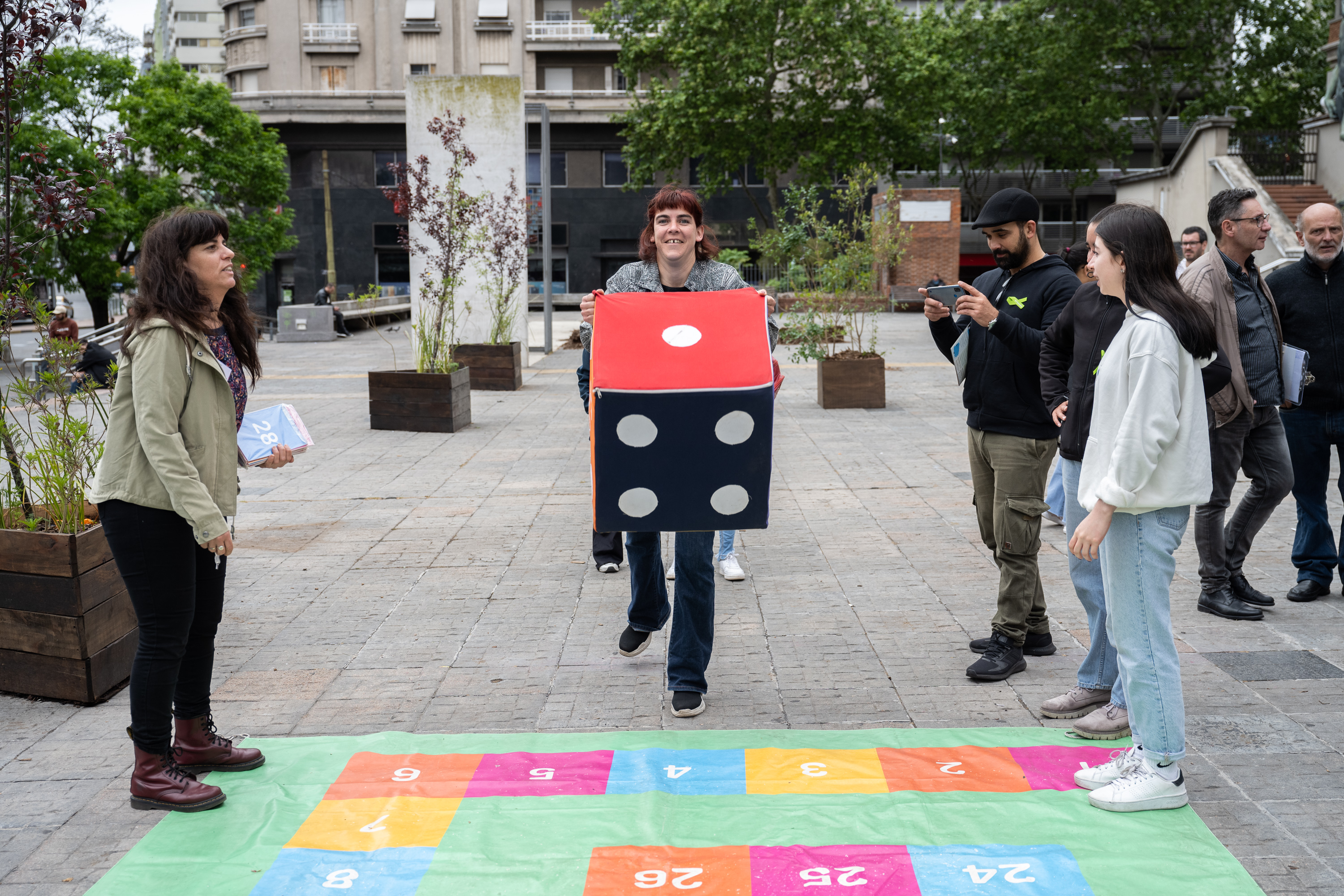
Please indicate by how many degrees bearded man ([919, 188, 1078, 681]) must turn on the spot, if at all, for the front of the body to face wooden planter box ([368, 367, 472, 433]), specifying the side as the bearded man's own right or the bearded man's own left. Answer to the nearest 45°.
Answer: approximately 90° to the bearded man's own right

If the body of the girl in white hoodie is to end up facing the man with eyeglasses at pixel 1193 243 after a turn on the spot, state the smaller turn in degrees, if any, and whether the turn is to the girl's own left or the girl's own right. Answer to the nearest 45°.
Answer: approximately 90° to the girl's own right

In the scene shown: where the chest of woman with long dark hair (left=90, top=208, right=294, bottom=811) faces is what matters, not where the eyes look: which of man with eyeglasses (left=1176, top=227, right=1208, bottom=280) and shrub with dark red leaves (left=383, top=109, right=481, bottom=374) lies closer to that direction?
the man with eyeglasses

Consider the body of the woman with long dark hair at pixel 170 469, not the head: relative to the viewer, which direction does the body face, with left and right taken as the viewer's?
facing to the right of the viewer

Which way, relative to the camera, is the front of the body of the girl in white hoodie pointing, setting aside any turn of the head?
to the viewer's left

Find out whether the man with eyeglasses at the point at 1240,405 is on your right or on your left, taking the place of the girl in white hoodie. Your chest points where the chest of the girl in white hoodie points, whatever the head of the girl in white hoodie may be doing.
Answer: on your right

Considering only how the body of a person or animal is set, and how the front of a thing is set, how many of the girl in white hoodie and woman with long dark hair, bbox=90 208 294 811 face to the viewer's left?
1

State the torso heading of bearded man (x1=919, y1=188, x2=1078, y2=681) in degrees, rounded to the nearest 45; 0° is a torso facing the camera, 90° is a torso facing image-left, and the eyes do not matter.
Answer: approximately 45°

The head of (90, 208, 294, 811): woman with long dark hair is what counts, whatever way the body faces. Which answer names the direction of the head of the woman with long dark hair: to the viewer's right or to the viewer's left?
to the viewer's right

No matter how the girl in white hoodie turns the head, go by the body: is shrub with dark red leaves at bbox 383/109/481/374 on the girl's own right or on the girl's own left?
on the girl's own right
